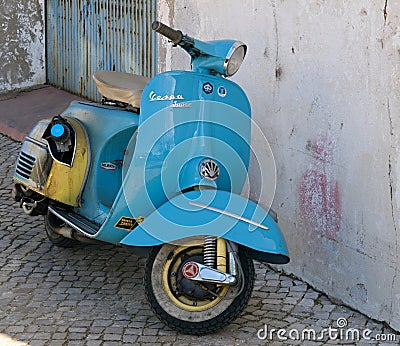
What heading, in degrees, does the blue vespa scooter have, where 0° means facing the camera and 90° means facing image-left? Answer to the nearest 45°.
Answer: approximately 315°

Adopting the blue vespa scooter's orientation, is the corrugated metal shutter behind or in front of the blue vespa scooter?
behind
